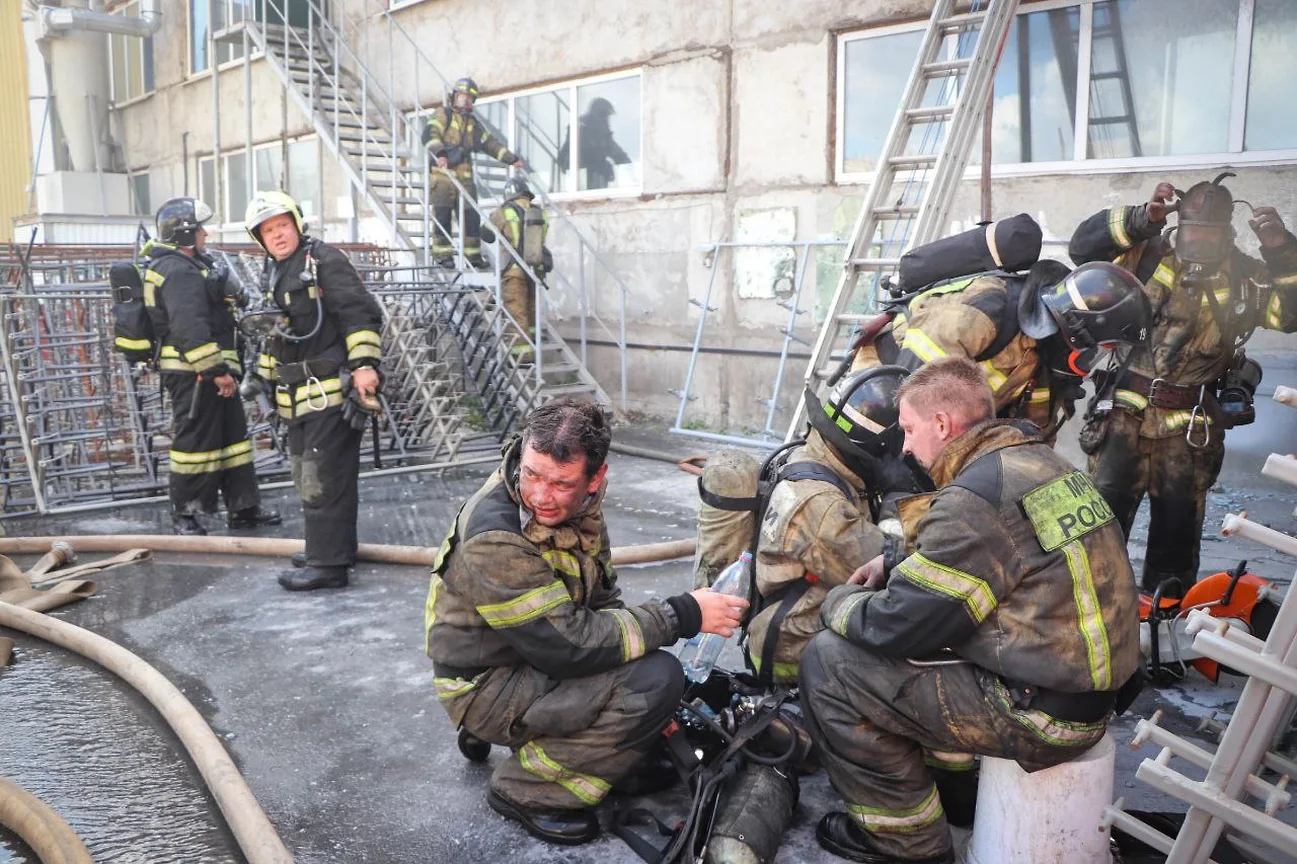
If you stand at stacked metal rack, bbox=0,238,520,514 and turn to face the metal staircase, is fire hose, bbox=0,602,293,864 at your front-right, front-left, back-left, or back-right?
back-right

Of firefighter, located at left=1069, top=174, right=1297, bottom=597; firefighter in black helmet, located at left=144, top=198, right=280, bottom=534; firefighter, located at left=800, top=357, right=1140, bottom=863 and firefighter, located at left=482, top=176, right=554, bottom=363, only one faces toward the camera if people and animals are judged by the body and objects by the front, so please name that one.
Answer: firefighter, located at left=1069, top=174, right=1297, bottom=597

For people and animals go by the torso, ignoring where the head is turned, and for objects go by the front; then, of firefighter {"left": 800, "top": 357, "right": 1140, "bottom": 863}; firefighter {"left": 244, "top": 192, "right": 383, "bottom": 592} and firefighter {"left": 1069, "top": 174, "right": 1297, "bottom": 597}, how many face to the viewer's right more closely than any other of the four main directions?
0

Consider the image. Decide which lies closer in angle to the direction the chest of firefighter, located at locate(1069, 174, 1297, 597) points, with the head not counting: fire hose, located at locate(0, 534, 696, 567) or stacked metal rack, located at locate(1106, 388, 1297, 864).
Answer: the stacked metal rack

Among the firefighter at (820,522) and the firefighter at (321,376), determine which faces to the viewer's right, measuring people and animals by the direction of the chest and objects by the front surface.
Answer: the firefighter at (820,522)

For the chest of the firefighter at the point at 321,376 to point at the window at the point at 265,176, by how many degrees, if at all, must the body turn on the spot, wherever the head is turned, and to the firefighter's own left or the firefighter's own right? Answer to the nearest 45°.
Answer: approximately 135° to the firefighter's own right

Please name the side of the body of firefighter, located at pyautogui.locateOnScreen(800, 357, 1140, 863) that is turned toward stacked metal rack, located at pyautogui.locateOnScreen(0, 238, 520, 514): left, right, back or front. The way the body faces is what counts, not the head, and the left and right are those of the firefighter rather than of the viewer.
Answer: front

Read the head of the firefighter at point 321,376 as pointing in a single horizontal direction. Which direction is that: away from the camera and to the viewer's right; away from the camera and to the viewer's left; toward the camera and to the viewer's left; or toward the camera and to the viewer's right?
toward the camera and to the viewer's left

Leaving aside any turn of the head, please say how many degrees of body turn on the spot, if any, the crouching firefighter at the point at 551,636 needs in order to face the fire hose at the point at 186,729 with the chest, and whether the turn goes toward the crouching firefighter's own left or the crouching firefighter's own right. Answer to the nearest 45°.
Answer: approximately 135° to the crouching firefighter's own right

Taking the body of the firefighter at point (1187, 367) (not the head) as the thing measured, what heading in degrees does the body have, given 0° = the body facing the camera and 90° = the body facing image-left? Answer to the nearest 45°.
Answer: approximately 0°

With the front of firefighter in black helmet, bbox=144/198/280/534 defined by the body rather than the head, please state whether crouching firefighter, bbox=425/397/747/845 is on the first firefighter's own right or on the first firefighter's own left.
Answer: on the first firefighter's own right

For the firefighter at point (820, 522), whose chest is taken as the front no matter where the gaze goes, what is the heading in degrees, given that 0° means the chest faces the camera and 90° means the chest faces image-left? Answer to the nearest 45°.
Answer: approximately 270°

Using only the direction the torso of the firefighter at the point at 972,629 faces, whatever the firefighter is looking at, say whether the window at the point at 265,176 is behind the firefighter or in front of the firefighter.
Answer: in front

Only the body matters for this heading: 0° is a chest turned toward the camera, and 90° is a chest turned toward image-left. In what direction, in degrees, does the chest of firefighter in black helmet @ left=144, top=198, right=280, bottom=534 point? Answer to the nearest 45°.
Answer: approximately 270°

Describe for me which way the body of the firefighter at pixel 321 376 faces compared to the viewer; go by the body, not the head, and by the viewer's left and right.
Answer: facing the viewer and to the left of the viewer

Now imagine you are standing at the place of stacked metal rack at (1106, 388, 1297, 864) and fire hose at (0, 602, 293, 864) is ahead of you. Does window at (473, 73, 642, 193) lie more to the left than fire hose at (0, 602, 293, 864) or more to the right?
right
